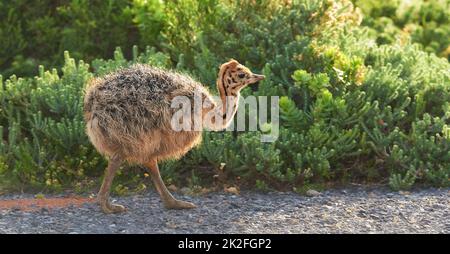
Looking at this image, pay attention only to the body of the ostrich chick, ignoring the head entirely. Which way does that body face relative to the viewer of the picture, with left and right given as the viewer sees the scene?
facing to the right of the viewer

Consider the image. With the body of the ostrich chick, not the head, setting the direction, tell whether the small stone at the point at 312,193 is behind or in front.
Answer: in front
